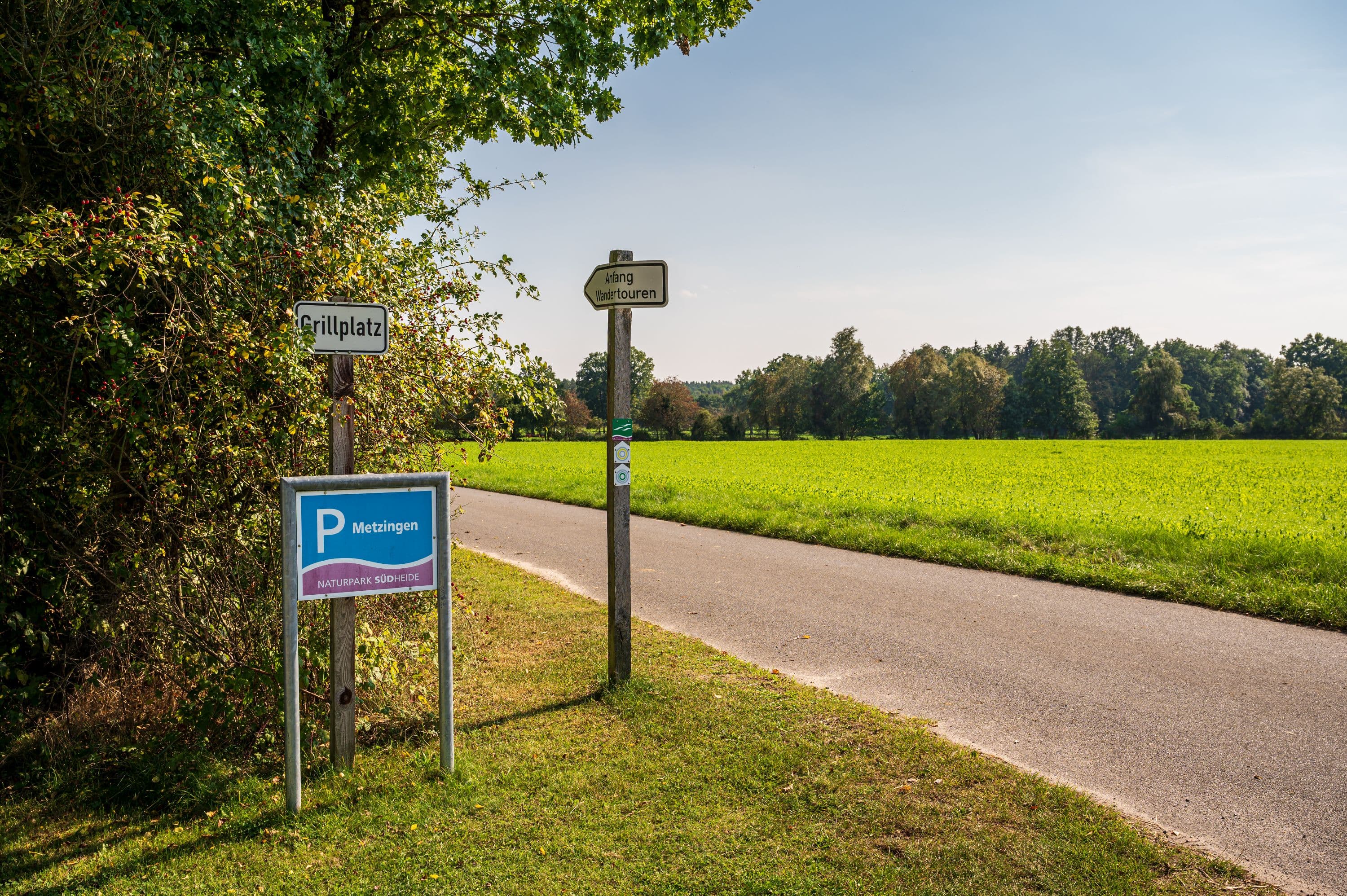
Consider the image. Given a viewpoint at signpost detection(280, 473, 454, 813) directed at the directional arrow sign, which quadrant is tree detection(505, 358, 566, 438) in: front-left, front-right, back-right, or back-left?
front-left

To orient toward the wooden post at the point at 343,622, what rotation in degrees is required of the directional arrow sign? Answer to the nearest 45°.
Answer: approximately 45° to its right

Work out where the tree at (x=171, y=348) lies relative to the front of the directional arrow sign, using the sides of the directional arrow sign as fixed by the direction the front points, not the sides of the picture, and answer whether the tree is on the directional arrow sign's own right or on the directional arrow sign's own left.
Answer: on the directional arrow sign's own right

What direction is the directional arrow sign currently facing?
toward the camera

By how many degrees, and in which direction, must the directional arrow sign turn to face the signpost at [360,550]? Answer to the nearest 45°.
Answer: approximately 45° to its right
